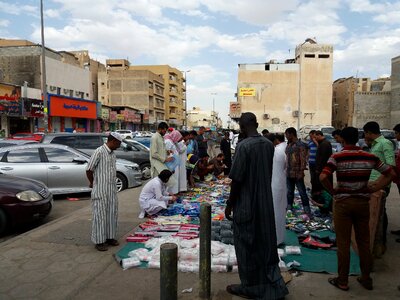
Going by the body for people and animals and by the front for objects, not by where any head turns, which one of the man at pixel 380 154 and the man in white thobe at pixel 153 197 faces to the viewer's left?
the man

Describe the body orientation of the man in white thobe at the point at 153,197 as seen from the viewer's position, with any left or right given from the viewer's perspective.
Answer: facing to the right of the viewer

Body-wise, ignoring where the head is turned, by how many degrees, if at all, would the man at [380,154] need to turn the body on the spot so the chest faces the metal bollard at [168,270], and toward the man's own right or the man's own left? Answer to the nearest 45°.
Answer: approximately 45° to the man's own left

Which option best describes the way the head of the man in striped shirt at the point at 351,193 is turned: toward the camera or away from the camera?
away from the camera

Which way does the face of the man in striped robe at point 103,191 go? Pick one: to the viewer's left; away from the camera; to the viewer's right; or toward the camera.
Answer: to the viewer's right

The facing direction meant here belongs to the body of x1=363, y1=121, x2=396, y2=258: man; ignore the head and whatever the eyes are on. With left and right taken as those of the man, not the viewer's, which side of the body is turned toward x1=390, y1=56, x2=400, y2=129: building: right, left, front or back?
right

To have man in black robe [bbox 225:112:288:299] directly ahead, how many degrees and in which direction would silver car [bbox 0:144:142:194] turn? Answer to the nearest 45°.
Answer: approximately 90° to its right

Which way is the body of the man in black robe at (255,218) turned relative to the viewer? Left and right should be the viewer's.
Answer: facing away from the viewer and to the left of the viewer

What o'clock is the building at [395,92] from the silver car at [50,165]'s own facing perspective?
The building is roughly at 11 o'clock from the silver car.

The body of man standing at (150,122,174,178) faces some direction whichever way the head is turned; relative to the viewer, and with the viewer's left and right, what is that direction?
facing to the right of the viewer
